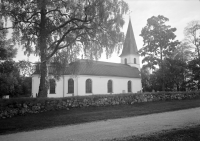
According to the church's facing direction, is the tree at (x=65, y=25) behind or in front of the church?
behind

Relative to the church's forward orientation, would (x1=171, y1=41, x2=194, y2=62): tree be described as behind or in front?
in front

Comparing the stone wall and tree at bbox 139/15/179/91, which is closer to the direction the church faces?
the tree

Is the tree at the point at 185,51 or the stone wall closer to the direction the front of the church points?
the tree

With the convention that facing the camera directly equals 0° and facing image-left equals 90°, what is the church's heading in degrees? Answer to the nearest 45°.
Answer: approximately 225°
